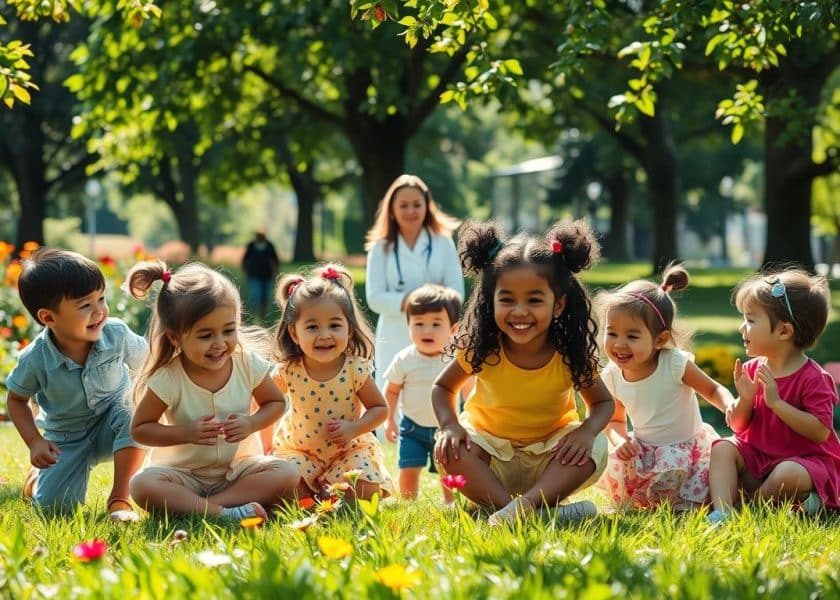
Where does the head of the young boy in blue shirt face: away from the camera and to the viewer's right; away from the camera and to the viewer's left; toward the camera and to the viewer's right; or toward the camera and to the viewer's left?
toward the camera and to the viewer's right

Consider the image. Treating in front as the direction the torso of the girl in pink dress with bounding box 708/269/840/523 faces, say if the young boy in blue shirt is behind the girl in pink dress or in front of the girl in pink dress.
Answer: in front

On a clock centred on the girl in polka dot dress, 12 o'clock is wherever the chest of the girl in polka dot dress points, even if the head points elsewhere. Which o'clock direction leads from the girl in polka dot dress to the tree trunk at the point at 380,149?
The tree trunk is roughly at 6 o'clock from the girl in polka dot dress.

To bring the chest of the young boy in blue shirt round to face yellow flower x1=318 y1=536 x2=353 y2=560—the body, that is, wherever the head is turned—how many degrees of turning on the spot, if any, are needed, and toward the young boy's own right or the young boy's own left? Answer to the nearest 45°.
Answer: approximately 45° to the young boy's own right

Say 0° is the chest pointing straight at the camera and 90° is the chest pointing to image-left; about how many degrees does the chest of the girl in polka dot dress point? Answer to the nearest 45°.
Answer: approximately 0°

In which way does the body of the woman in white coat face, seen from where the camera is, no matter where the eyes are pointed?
toward the camera

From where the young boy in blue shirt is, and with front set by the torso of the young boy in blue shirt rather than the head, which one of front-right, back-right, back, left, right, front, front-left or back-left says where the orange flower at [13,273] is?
back-left

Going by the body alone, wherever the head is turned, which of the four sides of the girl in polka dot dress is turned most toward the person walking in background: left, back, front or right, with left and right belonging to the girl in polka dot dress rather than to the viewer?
back

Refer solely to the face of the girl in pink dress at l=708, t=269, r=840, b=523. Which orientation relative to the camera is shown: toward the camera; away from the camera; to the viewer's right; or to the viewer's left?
to the viewer's left

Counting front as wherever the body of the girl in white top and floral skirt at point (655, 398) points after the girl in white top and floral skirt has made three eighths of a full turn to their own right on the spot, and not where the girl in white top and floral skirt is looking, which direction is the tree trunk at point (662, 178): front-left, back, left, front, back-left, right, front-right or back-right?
front

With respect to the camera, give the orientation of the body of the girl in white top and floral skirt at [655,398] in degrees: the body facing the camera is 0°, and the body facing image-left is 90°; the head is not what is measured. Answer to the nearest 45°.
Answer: approximately 45°

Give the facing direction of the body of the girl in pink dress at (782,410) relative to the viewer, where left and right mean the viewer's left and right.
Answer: facing the viewer and to the left of the viewer

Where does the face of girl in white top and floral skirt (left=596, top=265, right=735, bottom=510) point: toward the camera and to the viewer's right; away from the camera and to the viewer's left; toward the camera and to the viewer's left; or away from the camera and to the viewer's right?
toward the camera and to the viewer's left
